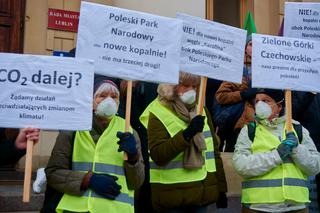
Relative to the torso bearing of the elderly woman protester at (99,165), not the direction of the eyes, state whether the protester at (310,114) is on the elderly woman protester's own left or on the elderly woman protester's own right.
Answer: on the elderly woman protester's own left

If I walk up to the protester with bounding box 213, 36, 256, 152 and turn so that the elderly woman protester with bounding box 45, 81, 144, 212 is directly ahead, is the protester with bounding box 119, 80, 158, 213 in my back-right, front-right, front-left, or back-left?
front-right

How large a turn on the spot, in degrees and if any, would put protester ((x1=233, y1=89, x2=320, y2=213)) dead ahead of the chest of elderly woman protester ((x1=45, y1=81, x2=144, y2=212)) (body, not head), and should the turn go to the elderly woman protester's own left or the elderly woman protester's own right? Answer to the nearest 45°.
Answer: approximately 90° to the elderly woman protester's own left

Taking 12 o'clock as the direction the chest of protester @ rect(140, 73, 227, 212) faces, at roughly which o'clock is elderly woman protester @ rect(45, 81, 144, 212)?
The elderly woman protester is roughly at 3 o'clock from the protester.

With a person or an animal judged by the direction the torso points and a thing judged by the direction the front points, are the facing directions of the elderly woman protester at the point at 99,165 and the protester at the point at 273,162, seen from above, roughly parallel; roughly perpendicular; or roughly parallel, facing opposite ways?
roughly parallel

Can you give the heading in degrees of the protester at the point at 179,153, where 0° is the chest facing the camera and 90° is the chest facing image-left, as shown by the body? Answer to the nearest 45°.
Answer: approximately 315°

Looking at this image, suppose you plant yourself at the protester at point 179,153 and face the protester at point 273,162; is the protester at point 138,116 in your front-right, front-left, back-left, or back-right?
back-left

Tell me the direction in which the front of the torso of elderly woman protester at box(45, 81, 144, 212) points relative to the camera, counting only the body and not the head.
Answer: toward the camera

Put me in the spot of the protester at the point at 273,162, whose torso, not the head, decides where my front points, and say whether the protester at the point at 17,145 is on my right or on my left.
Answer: on my right

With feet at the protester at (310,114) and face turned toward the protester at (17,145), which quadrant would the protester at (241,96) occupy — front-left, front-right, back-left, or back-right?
front-right

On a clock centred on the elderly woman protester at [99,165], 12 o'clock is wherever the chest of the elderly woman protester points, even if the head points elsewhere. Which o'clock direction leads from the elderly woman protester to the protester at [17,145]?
The protester is roughly at 3 o'clock from the elderly woman protester.

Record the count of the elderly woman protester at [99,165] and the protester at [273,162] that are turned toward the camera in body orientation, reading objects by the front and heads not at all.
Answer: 2

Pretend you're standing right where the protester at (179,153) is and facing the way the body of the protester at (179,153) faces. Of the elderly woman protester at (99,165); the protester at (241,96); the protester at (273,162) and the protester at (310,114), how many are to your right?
1

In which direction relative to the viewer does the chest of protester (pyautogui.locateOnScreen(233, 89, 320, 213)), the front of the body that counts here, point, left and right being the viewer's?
facing the viewer

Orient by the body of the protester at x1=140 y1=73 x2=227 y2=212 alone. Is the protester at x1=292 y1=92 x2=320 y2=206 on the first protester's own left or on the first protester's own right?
on the first protester's own left
